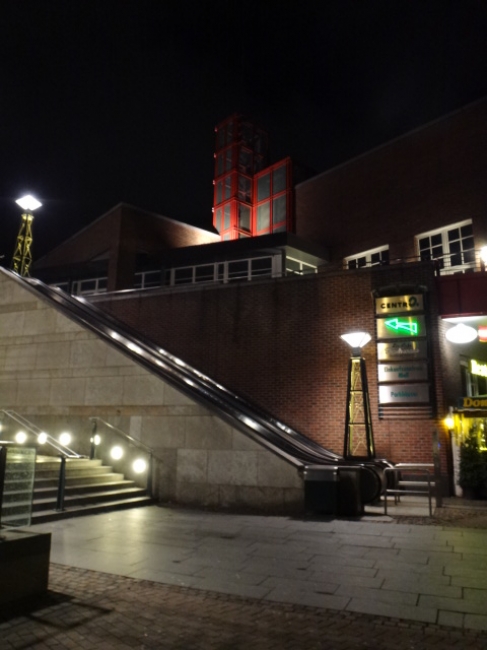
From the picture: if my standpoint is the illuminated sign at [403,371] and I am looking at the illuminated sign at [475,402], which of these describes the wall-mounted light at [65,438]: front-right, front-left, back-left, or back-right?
back-right

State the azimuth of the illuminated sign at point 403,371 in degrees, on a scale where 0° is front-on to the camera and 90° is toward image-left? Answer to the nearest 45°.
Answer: approximately 0°

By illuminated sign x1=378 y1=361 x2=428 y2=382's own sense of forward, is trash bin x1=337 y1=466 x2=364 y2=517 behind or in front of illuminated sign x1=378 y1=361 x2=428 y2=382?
in front

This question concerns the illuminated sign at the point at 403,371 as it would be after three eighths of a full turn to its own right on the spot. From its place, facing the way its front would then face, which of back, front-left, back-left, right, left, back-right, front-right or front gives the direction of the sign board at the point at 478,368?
right

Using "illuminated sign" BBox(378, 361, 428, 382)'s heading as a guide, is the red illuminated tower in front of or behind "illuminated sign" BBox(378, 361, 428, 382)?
behind

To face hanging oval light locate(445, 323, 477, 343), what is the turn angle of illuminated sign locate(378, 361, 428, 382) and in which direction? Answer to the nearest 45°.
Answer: approximately 90° to its left

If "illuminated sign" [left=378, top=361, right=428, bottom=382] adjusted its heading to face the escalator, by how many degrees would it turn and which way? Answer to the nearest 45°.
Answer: approximately 90° to its right

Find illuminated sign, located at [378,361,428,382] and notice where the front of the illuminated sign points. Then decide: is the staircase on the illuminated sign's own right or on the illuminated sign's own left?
on the illuminated sign's own right

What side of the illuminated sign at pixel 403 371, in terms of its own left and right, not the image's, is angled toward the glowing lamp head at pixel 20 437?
right

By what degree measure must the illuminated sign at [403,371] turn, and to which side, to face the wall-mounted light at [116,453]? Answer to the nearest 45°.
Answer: approximately 45° to its right
